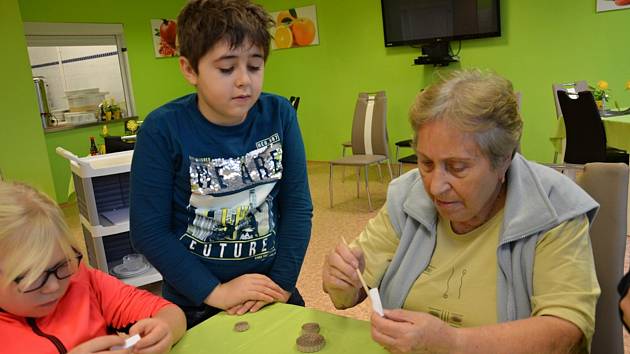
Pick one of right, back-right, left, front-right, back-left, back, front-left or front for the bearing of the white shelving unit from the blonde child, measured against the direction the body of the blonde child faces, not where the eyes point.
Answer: back-left

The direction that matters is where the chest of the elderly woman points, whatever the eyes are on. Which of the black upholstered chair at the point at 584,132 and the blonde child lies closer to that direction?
the blonde child

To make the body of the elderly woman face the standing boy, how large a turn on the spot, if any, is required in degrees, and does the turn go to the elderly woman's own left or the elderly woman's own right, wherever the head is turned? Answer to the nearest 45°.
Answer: approximately 45° to the elderly woman's own right

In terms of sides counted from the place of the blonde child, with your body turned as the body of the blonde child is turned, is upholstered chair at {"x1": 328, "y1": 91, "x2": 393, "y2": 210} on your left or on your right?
on your left

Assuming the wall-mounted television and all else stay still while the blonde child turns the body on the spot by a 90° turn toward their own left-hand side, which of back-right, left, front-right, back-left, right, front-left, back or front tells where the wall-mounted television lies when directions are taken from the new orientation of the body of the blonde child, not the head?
front

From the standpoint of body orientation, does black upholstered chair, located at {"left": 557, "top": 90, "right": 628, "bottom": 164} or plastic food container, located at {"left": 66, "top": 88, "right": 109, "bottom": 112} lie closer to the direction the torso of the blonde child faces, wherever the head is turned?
the black upholstered chair

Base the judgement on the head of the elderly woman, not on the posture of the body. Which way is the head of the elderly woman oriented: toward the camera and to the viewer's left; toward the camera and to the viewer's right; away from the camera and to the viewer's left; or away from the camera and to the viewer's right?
toward the camera and to the viewer's left

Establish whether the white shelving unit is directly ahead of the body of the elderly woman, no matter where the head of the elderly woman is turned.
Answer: no

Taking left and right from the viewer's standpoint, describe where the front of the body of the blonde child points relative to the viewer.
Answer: facing the viewer and to the right of the viewer

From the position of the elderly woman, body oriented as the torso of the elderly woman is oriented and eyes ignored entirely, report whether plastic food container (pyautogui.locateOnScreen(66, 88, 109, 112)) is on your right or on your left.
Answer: on your right

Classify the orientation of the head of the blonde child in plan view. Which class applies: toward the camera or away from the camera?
toward the camera

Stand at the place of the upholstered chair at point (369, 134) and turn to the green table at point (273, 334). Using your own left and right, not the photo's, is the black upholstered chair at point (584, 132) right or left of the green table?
left

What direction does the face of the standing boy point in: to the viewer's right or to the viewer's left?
to the viewer's right

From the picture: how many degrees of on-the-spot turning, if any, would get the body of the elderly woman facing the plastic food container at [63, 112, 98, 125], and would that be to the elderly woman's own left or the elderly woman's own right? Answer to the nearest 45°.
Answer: approximately 90° to the elderly woman's own right

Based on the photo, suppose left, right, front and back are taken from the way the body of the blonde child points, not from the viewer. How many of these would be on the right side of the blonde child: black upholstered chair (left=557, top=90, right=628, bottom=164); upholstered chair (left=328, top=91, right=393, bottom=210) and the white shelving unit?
0

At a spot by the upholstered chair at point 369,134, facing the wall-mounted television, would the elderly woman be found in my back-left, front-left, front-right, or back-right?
back-right

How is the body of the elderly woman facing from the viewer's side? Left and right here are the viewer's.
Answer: facing the viewer and to the left of the viewer

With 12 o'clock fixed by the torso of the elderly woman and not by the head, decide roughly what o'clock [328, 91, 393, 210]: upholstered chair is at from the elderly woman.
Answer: The upholstered chair is roughly at 4 o'clock from the elderly woman.

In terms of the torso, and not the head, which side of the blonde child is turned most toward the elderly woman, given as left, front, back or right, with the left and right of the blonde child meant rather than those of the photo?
front

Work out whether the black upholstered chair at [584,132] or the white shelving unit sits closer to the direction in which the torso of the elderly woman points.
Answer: the white shelving unit
